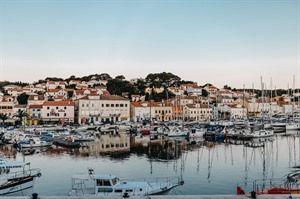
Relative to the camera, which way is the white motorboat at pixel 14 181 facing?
to the viewer's right

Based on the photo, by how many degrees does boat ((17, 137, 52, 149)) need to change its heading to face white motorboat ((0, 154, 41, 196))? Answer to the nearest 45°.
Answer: approximately 90° to its right

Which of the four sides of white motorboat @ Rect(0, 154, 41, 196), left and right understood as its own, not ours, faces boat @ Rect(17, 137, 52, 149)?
left

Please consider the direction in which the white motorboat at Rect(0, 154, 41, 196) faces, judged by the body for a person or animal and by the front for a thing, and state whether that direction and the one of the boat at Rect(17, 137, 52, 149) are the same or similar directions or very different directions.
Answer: very different directions
